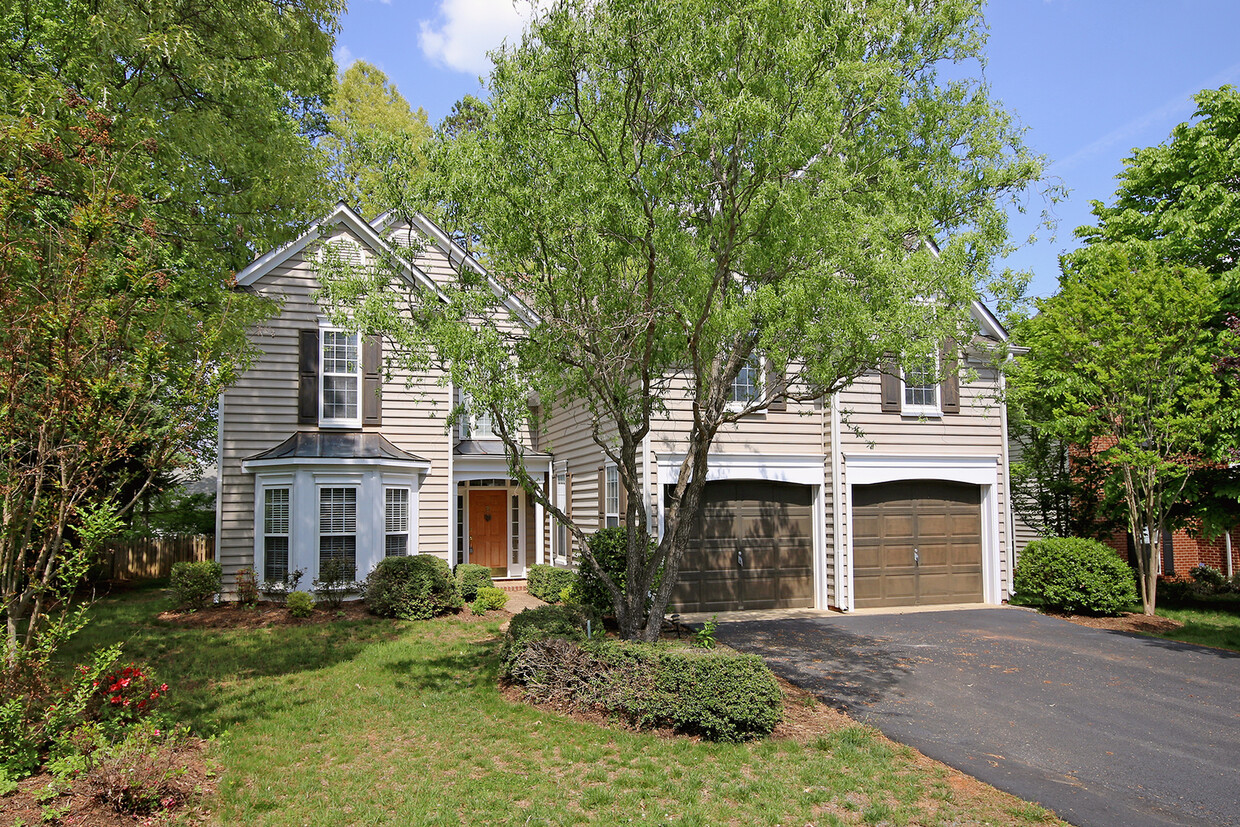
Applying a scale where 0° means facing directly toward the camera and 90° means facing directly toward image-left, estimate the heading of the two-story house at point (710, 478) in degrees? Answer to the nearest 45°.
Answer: approximately 0°

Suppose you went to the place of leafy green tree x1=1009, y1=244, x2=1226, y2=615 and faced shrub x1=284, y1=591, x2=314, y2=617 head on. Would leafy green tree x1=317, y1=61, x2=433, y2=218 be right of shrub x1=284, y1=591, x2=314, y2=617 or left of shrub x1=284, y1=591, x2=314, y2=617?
right

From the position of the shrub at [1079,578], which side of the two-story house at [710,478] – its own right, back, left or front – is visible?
left

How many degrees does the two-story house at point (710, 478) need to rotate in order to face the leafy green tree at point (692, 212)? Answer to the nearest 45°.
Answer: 0° — it already faces it

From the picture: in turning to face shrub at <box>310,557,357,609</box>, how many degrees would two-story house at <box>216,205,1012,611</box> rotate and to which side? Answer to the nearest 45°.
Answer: approximately 90° to its right

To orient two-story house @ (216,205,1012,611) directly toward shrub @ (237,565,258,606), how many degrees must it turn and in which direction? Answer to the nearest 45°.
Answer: approximately 90° to its right

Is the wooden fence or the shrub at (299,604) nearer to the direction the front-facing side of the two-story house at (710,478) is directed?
the shrub

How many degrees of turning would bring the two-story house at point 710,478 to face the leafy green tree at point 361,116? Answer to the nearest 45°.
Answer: approximately 135° to its right

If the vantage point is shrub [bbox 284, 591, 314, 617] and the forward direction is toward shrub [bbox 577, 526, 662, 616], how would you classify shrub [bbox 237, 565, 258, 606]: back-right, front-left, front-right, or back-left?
back-left
